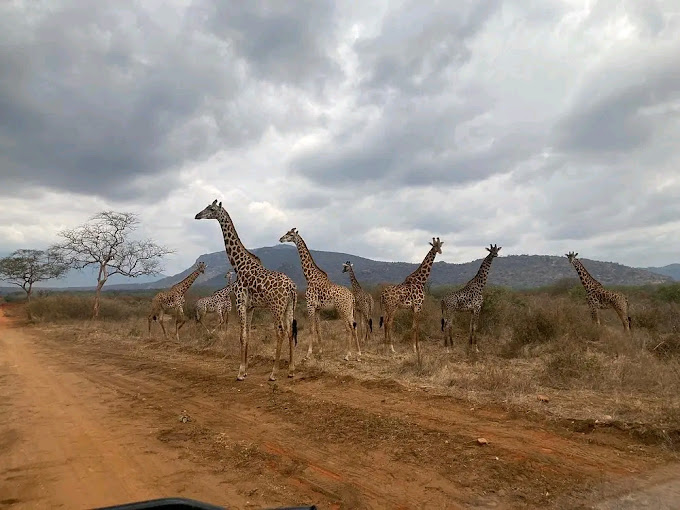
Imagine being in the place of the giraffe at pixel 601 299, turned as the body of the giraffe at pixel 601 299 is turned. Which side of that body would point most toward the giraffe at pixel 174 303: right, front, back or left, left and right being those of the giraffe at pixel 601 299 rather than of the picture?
front

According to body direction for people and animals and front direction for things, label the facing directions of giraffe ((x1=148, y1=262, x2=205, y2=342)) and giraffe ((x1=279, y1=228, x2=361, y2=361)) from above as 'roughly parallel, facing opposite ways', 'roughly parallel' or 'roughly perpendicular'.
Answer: roughly parallel, facing opposite ways

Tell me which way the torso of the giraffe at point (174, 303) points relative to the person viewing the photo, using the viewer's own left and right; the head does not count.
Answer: facing to the right of the viewer

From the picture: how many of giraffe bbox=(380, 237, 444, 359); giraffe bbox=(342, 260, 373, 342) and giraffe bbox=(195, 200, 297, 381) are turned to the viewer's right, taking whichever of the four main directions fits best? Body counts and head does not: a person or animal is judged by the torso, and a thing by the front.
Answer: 1

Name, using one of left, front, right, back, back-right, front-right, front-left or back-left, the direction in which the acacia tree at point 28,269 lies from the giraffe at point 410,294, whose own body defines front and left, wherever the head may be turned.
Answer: back-left

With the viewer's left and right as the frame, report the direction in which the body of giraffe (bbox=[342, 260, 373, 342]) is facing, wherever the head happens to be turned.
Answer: facing to the left of the viewer

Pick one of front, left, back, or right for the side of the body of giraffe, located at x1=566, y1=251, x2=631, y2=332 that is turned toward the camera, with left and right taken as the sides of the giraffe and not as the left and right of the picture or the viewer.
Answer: left

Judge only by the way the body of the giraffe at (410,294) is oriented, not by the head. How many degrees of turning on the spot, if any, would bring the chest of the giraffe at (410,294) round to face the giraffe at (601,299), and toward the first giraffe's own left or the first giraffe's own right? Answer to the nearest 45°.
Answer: approximately 45° to the first giraffe's own left

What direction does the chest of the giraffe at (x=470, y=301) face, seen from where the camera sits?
to the viewer's right

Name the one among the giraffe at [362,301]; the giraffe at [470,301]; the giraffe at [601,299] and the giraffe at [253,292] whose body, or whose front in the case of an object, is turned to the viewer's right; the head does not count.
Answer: the giraffe at [470,301]

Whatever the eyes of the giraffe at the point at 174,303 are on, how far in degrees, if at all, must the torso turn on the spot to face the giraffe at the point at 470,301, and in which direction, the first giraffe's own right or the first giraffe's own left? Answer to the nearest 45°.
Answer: approximately 45° to the first giraffe's own right

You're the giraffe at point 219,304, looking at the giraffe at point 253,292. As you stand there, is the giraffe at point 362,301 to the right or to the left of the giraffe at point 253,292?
left

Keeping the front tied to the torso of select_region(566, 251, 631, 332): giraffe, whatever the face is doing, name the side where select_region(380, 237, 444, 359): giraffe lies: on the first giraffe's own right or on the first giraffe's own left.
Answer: on the first giraffe's own left

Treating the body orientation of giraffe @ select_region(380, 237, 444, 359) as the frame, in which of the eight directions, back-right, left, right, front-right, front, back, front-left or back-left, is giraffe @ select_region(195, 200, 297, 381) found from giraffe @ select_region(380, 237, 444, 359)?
back-right

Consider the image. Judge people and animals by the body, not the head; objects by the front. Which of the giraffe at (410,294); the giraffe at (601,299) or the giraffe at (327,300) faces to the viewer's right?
the giraffe at (410,294)

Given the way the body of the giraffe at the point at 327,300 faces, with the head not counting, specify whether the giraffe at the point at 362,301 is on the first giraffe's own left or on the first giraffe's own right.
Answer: on the first giraffe's own right

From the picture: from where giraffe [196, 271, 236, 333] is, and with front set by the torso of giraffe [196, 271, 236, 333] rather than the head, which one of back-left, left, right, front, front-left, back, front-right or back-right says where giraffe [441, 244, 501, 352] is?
front-right

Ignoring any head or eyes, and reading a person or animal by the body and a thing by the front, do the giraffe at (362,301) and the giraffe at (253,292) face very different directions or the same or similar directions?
same or similar directions
